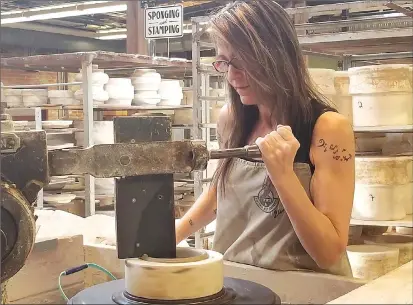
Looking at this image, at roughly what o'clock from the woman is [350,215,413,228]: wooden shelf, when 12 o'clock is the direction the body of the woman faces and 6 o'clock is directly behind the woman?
The wooden shelf is roughly at 5 o'clock from the woman.

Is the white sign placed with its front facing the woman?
yes

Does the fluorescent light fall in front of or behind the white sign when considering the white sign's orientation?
behind

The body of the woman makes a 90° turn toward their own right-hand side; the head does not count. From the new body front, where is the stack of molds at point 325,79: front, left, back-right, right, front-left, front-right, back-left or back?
front-right

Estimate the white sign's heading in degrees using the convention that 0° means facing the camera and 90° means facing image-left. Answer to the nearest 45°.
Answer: approximately 0°

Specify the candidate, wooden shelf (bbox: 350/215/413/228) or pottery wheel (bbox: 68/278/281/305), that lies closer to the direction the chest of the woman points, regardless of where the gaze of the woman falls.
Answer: the pottery wheel

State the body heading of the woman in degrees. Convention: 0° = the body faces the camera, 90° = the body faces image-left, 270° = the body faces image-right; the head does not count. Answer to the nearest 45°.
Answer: approximately 45°

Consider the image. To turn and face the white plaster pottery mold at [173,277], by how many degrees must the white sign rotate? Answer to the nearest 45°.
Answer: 0° — it already faces it
